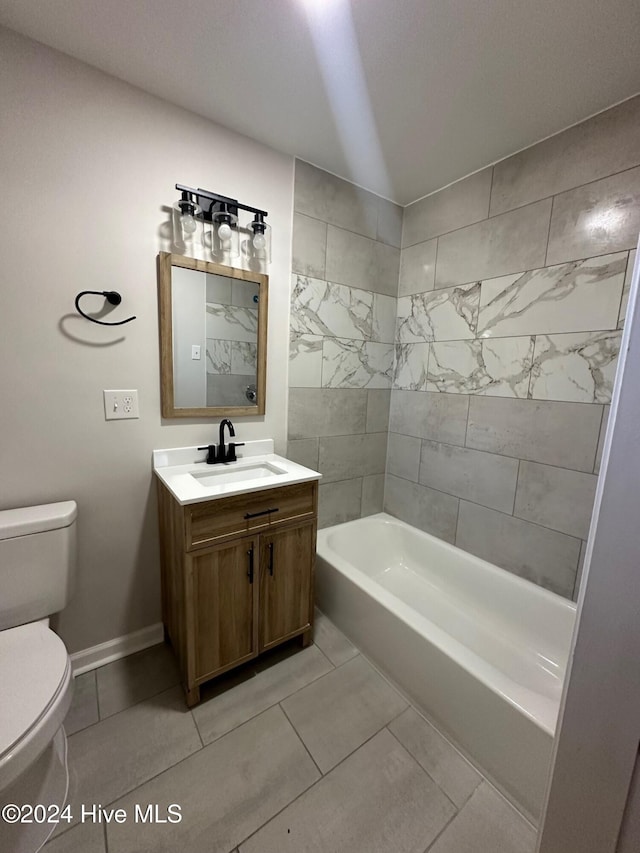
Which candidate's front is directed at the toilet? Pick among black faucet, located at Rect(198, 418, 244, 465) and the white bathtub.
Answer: the white bathtub

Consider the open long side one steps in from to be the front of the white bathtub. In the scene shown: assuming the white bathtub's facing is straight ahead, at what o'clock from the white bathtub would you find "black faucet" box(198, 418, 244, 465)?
The black faucet is roughly at 1 o'clock from the white bathtub.

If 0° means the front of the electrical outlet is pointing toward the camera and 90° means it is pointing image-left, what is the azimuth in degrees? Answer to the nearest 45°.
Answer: approximately 0°

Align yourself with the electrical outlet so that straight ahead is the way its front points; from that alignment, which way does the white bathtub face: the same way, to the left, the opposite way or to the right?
to the right

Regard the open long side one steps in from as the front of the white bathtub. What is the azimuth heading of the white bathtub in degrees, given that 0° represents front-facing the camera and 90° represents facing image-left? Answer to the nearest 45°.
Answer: approximately 45°
